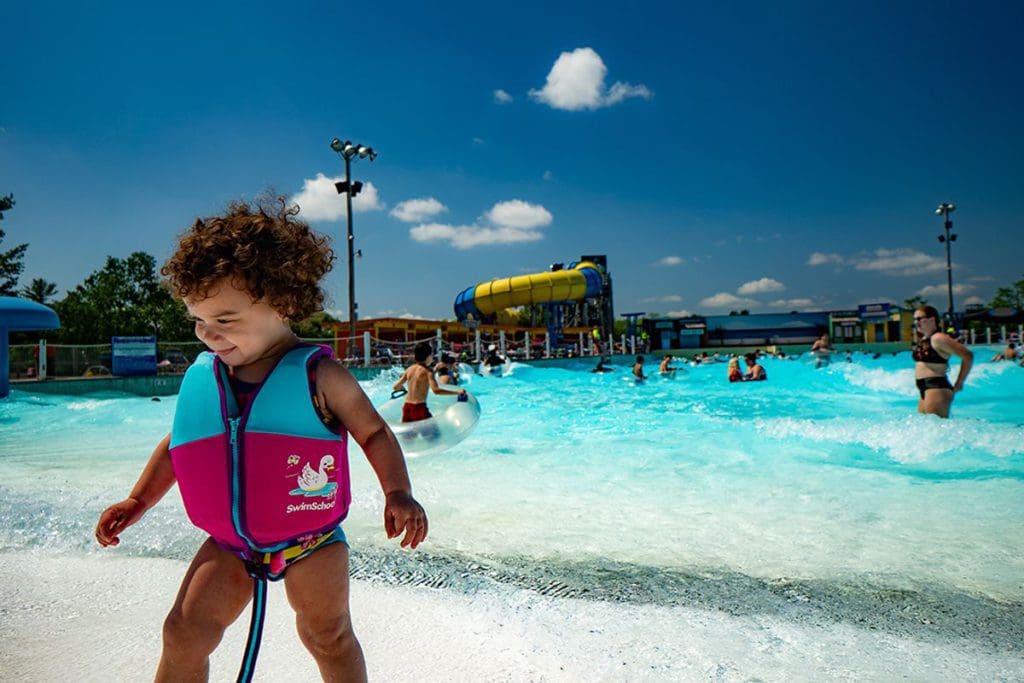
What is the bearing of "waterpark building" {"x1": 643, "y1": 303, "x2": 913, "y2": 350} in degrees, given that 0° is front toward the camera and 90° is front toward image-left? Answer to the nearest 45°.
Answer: approximately 0°

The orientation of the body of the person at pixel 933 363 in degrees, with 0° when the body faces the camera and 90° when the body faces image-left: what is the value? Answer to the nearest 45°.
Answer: approximately 45°

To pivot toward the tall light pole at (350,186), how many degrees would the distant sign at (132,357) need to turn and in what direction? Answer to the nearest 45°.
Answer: approximately 90° to its left

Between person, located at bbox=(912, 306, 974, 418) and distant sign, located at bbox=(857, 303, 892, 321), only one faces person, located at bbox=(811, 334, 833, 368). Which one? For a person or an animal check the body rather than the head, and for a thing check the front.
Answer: the distant sign

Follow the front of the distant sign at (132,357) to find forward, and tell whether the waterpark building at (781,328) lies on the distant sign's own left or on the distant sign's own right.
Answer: on the distant sign's own left

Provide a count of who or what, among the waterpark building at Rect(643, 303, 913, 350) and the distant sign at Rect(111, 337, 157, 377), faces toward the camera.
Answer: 2
